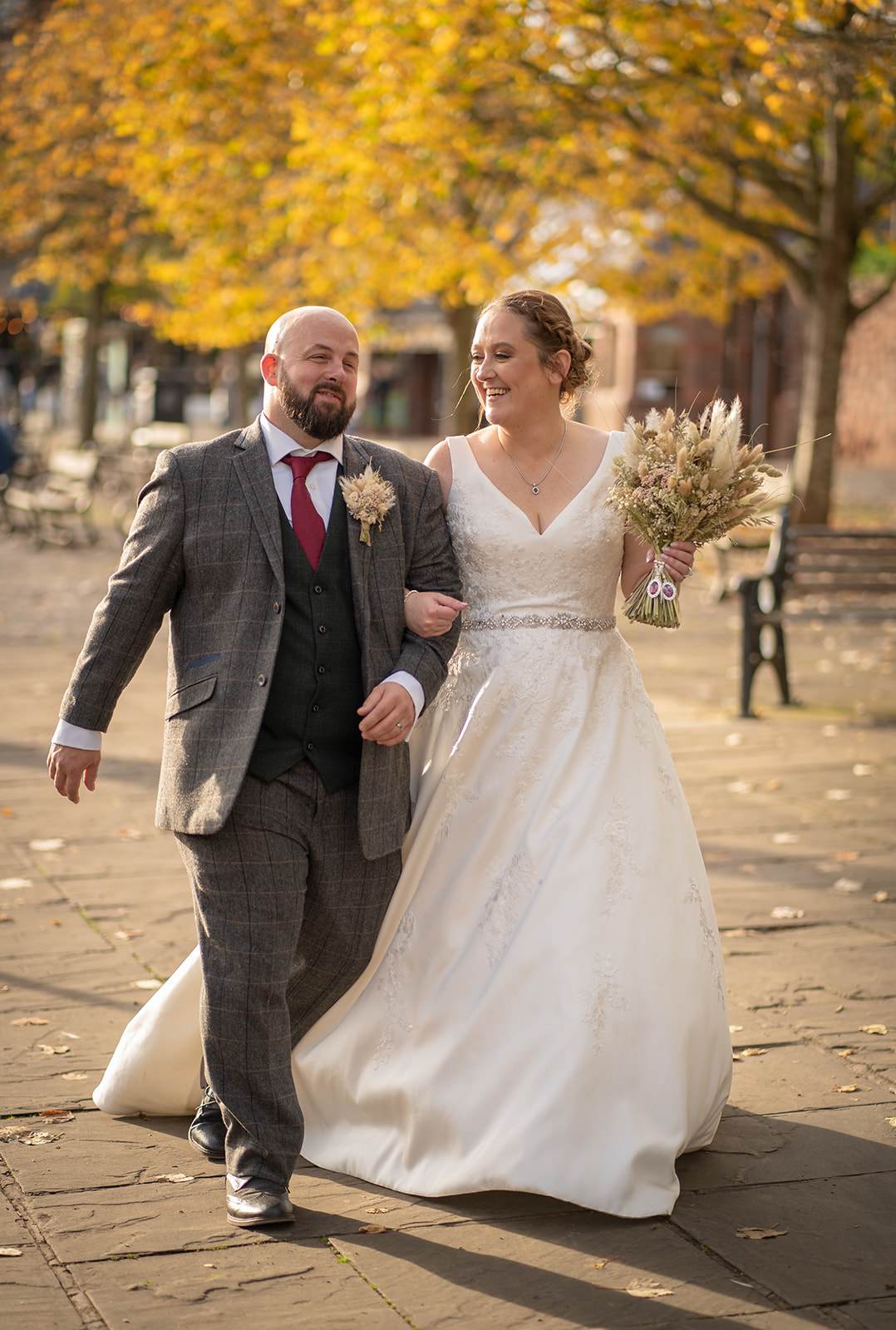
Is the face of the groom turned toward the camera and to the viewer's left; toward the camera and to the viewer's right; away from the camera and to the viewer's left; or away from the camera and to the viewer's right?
toward the camera and to the viewer's right

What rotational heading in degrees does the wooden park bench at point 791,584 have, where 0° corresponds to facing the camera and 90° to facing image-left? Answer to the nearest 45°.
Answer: approximately 45°

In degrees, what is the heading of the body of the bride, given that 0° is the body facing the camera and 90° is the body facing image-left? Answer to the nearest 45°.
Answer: approximately 0°

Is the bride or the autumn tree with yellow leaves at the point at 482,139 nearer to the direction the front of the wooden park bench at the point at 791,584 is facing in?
the bride

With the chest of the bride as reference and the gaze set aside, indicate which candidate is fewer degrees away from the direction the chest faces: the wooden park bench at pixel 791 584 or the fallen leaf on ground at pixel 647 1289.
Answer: the fallen leaf on ground
